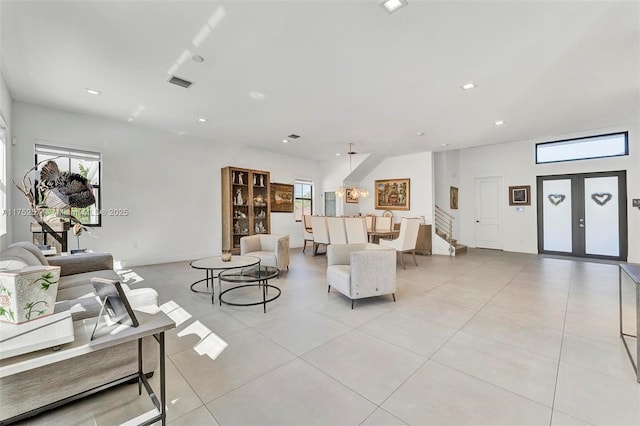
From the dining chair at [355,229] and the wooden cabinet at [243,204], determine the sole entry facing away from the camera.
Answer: the dining chair

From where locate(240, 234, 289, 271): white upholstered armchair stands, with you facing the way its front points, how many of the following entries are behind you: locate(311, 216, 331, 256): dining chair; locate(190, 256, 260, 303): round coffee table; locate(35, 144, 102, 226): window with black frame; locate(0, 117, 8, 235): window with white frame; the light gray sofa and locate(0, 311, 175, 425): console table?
1

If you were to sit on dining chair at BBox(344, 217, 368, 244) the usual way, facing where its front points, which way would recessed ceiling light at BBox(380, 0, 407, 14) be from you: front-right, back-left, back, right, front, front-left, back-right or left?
back

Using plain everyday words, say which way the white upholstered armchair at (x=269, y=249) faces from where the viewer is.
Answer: facing the viewer and to the left of the viewer

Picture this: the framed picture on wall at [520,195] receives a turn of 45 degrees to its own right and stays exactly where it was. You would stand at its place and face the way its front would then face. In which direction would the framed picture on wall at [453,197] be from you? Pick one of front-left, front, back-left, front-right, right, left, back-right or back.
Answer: front-right

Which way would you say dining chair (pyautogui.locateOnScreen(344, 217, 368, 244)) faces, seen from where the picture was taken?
facing away from the viewer

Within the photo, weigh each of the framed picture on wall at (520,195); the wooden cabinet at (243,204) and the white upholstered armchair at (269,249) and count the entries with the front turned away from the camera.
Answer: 0

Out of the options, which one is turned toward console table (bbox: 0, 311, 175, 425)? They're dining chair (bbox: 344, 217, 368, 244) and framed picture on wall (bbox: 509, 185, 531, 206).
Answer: the framed picture on wall

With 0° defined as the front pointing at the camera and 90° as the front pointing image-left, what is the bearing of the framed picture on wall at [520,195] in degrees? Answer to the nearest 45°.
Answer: approximately 0°

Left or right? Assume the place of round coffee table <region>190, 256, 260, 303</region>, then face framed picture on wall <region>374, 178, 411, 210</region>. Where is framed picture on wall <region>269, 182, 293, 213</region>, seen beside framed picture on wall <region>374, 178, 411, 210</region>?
left

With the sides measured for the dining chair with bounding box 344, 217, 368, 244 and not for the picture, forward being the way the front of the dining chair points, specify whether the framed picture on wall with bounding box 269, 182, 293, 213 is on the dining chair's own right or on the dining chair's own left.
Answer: on the dining chair's own left

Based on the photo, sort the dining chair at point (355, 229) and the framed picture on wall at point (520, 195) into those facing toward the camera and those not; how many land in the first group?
1

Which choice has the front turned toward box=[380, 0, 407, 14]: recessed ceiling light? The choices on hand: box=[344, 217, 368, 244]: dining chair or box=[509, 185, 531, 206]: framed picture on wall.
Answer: the framed picture on wall

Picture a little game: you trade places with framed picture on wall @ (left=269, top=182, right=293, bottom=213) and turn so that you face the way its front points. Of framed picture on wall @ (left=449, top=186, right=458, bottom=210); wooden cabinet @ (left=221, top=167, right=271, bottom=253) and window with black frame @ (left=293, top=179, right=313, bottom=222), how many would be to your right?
1
